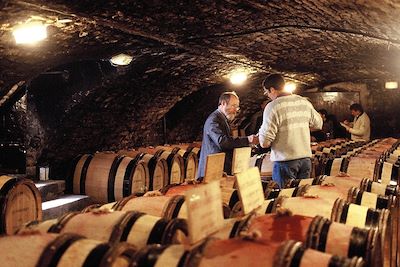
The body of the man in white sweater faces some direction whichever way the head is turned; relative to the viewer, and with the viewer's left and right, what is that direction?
facing away from the viewer and to the left of the viewer

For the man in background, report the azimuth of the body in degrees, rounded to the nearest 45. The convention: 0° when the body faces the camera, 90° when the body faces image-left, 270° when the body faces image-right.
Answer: approximately 90°

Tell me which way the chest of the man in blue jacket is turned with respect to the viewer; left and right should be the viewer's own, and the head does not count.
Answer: facing to the right of the viewer

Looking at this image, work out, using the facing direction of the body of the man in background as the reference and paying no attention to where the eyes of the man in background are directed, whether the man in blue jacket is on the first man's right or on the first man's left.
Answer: on the first man's left

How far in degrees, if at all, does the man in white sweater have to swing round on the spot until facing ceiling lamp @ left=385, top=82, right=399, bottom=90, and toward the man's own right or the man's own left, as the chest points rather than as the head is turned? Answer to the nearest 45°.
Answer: approximately 45° to the man's own right

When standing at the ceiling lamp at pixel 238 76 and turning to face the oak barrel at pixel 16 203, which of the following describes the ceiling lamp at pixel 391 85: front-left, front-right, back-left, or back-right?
back-left

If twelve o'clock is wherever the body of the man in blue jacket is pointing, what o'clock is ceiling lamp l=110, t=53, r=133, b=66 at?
The ceiling lamp is roughly at 7 o'clock from the man in blue jacket.

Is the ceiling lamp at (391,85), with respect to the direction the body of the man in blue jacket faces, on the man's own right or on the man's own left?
on the man's own left

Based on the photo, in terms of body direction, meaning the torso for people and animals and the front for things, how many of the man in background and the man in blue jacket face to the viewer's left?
1
